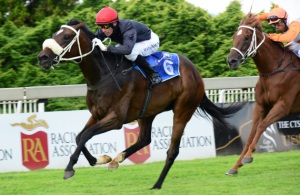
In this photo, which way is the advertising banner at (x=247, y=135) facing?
toward the camera

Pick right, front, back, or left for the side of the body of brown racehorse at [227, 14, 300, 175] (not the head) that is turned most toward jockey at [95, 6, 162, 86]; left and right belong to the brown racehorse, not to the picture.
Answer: front

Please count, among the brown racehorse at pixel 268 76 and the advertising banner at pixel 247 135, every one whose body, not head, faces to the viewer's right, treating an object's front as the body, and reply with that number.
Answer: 0

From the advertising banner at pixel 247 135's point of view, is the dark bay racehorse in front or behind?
in front

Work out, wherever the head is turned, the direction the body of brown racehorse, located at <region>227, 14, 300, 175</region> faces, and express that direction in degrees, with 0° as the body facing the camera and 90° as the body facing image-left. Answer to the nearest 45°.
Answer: approximately 45°

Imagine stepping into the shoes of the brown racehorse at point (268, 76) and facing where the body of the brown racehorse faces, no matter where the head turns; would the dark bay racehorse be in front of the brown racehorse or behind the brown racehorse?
in front
